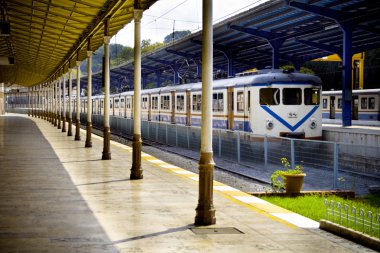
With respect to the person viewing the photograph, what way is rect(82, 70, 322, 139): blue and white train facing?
facing the viewer and to the right of the viewer

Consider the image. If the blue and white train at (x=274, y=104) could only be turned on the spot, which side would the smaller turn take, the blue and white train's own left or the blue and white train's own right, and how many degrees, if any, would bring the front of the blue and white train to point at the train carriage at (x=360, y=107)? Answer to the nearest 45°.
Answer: approximately 90° to the blue and white train's own left
